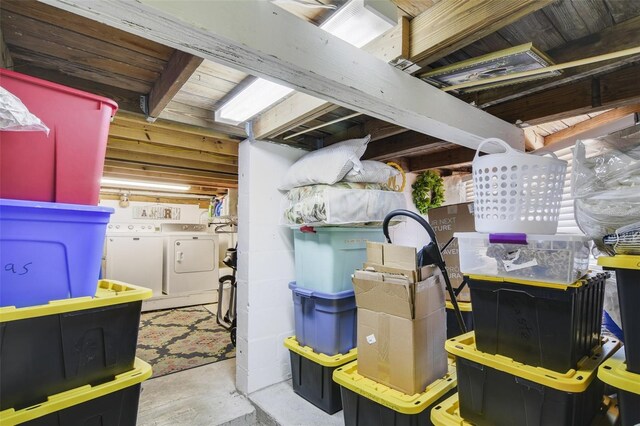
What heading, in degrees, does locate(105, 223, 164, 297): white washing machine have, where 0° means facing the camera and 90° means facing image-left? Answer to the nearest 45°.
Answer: approximately 0°

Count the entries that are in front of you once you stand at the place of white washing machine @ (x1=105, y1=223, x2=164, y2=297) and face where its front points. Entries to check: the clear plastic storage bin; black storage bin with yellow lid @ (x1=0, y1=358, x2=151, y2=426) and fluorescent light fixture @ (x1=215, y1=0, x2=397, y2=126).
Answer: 3

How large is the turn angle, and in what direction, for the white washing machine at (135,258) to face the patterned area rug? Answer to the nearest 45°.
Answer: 0° — it already faces it

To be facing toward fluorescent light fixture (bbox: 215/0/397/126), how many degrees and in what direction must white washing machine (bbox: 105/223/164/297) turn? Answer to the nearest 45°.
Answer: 0° — it already faces it

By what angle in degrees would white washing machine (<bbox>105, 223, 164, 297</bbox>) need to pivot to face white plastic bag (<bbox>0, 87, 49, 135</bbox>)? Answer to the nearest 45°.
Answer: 0° — it already faces it
